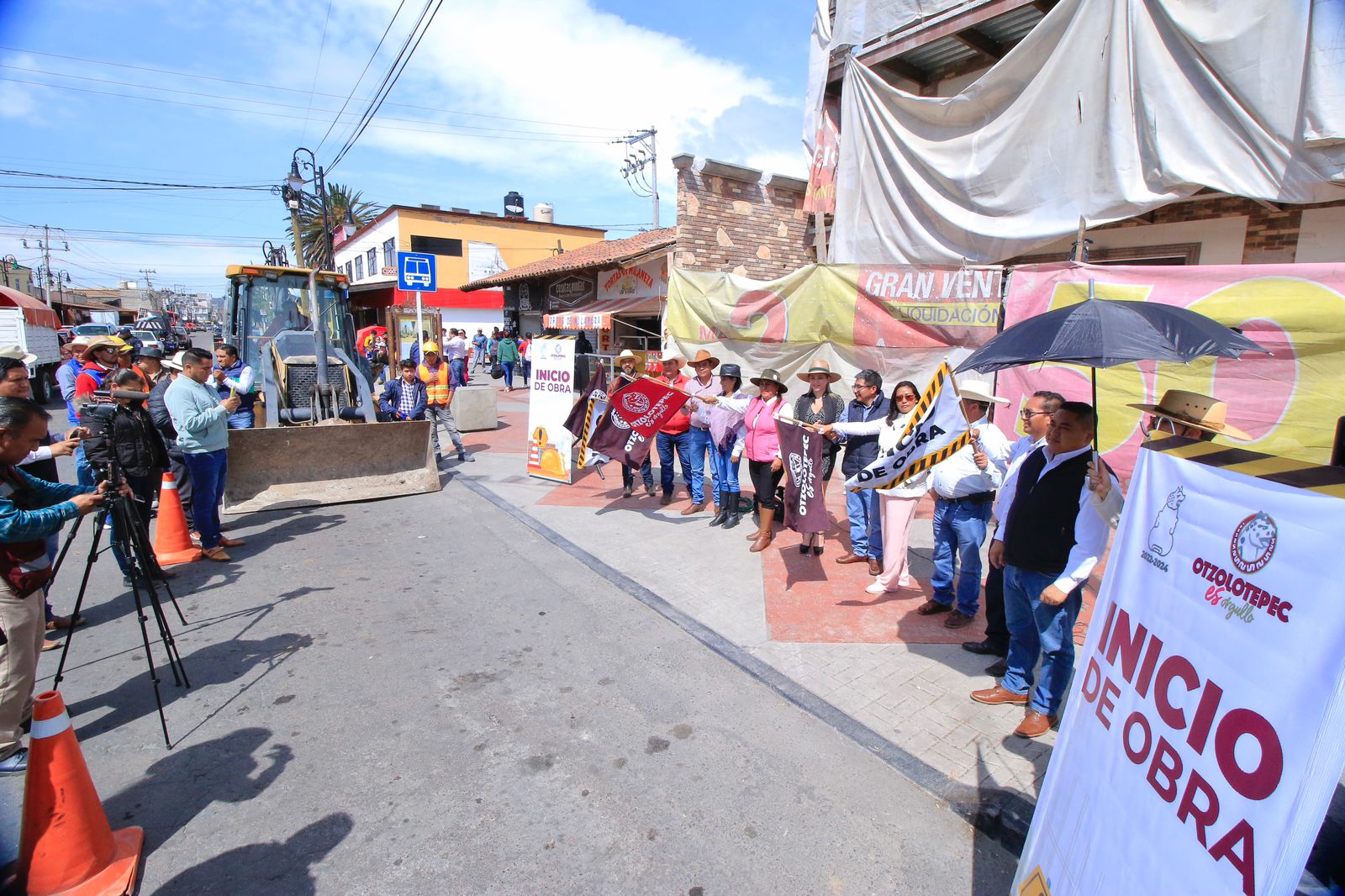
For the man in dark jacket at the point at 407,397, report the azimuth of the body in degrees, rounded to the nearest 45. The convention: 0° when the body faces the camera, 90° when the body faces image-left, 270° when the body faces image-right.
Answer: approximately 0°

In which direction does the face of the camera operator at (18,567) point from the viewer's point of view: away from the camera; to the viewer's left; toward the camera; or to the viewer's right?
to the viewer's right

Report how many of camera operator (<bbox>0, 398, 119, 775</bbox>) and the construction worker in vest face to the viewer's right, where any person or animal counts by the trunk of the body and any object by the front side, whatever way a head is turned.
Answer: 1

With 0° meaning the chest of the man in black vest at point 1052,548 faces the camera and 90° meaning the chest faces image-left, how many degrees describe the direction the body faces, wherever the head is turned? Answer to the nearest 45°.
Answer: approximately 45°

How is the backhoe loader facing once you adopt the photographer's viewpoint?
facing the viewer

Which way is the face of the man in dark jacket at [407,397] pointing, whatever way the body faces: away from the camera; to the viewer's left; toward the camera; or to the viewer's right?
toward the camera

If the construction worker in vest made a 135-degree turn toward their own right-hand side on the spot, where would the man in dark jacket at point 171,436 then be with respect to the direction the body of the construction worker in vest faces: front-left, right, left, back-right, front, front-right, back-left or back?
left

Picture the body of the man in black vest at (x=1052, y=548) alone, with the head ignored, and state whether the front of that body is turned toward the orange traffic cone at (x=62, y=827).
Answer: yes

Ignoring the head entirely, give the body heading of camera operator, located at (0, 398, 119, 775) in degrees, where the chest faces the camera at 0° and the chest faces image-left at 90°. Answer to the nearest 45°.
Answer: approximately 270°

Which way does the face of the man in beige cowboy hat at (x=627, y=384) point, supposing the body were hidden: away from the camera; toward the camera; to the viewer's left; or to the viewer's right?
toward the camera

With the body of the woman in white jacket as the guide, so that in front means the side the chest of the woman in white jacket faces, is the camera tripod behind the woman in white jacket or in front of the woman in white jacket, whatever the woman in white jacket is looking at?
in front

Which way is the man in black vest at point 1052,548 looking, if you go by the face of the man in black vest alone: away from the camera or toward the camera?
toward the camera

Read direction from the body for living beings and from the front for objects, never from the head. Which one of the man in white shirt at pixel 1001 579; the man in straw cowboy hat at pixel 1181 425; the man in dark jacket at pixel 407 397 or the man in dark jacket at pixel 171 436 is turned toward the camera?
the man in dark jacket at pixel 407 397

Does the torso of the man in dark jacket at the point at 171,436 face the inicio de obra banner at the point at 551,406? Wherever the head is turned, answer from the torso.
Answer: yes

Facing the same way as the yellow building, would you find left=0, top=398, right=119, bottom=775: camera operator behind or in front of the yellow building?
in front
